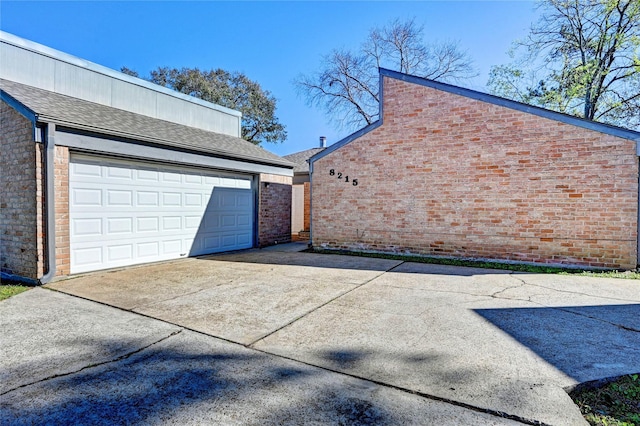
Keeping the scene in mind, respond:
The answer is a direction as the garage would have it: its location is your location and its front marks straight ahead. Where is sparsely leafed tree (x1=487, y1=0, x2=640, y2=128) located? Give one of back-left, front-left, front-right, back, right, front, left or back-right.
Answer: front-left

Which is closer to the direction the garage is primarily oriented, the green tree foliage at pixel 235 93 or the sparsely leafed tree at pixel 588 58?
the sparsely leafed tree

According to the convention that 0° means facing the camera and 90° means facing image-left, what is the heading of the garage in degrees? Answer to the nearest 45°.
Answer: approximately 315°

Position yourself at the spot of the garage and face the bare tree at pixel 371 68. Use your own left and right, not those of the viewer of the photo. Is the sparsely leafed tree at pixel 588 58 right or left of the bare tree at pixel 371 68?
right

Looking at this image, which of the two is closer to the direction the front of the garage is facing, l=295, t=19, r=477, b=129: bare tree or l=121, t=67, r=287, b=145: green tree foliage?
the bare tree

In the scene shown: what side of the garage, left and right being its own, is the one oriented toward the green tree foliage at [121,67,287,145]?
left
